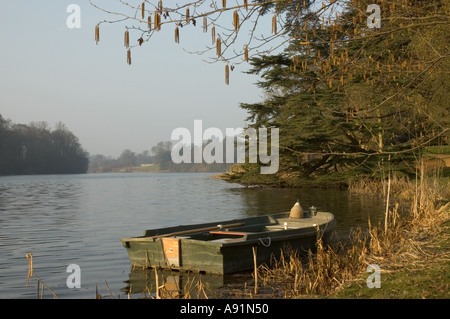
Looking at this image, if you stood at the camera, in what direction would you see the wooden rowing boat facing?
facing away from the viewer and to the right of the viewer
